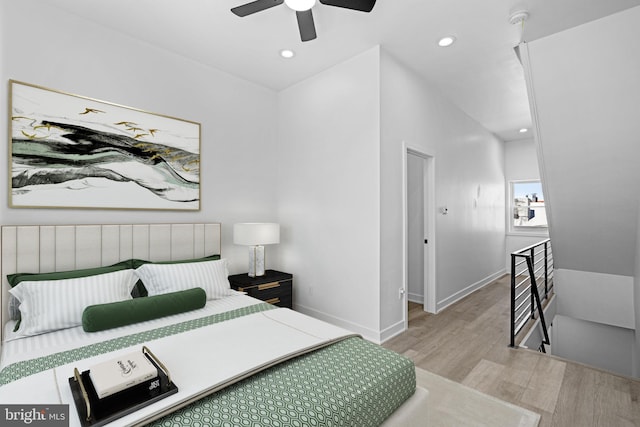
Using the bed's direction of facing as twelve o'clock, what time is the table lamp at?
The table lamp is roughly at 8 o'clock from the bed.

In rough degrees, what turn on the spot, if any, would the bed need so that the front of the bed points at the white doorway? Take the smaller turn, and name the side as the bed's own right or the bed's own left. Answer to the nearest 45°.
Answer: approximately 90° to the bed's own left

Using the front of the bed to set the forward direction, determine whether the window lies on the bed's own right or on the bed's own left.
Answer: on the bed's own left

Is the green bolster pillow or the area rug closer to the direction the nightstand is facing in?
the area rug

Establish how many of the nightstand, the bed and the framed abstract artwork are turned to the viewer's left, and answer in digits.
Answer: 0

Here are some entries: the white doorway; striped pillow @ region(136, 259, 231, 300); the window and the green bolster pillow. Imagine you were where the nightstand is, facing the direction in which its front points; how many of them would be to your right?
2

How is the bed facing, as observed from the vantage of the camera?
facing the viewer and to the right of the viewer

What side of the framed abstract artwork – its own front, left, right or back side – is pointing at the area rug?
front

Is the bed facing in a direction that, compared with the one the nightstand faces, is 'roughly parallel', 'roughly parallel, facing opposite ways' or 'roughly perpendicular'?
roughly parallel

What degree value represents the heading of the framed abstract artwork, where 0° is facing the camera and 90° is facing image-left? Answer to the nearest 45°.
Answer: approximately 315°

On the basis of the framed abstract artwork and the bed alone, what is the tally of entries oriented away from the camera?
0

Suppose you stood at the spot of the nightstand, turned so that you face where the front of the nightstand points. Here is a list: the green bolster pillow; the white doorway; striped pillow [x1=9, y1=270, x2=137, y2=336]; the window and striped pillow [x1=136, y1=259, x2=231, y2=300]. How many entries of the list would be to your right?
3
